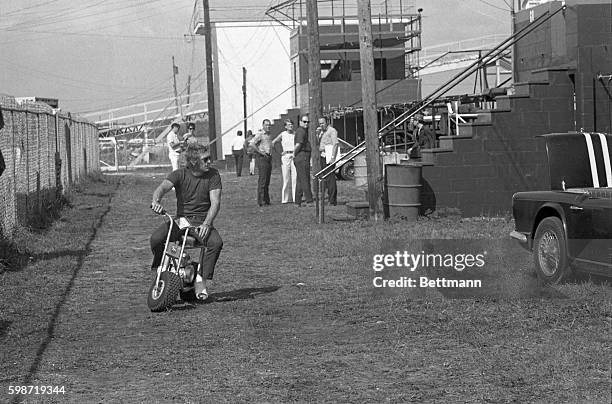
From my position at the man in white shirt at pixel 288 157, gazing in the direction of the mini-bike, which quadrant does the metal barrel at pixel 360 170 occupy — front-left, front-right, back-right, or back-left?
back-left

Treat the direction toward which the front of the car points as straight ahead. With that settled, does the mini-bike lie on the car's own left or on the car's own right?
on the car's own left

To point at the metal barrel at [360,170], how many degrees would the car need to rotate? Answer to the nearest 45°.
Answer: approximately 45° to its right

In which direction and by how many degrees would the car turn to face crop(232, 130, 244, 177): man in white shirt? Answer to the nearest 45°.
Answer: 0° — it already faces them

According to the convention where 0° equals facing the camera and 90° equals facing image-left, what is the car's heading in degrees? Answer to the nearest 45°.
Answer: approximately 135°

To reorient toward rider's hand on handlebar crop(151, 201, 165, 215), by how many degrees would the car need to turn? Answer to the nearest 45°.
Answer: approximately 45° to its left

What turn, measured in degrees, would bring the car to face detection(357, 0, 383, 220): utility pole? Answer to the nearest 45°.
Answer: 0° — it already faces it
